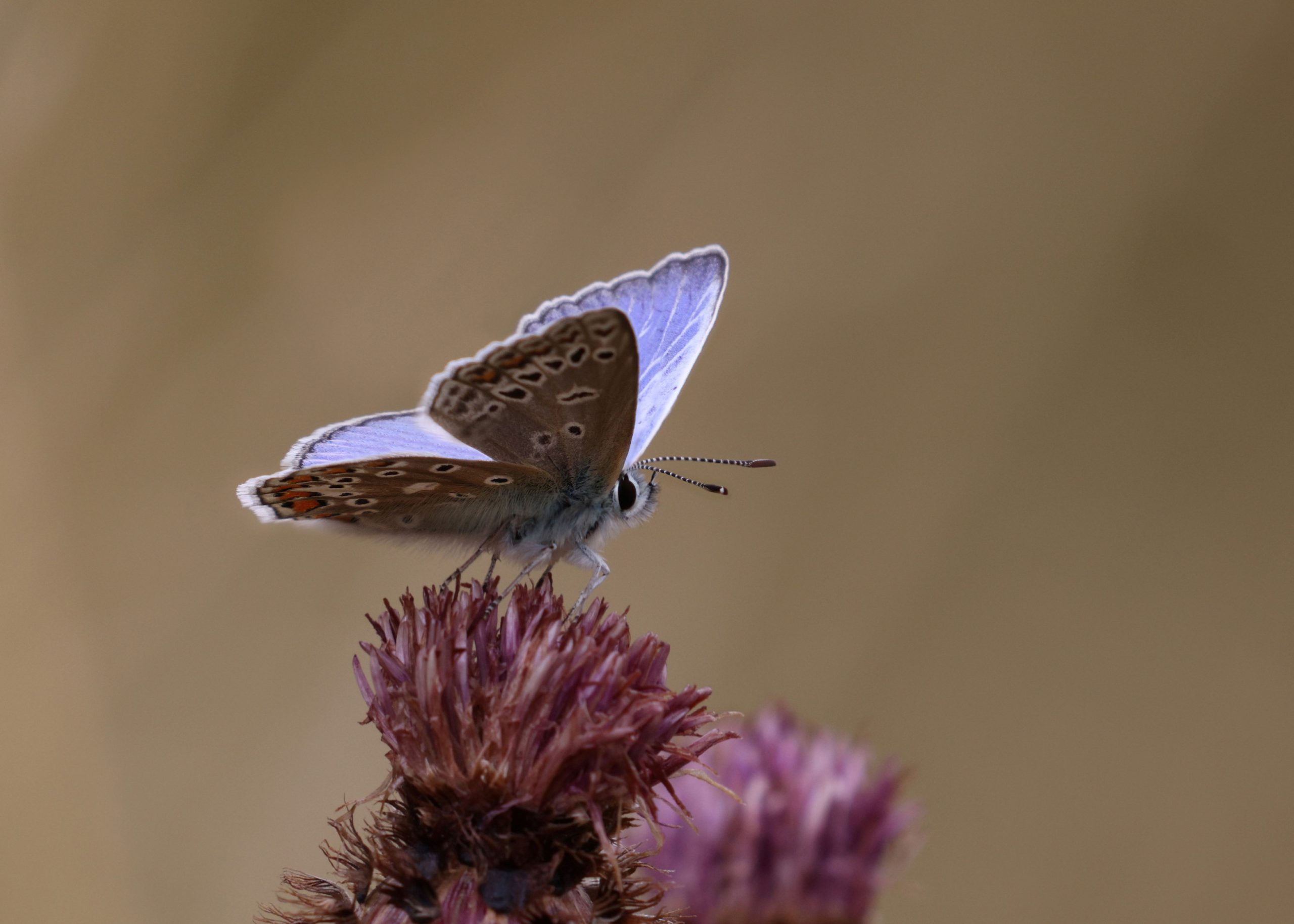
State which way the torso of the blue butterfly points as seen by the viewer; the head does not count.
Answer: to the viewer's right
